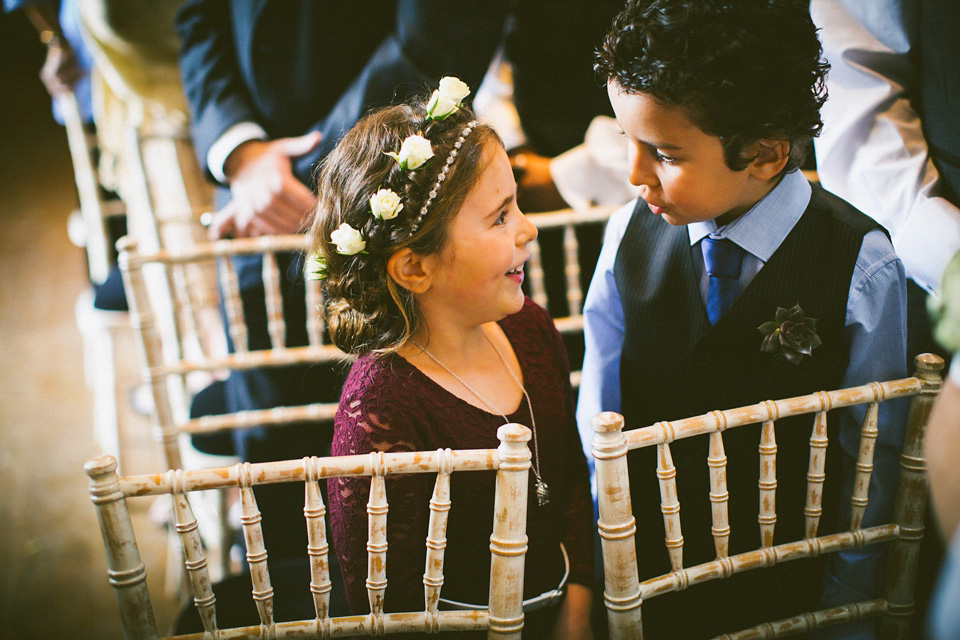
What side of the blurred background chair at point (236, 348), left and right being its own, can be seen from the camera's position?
back

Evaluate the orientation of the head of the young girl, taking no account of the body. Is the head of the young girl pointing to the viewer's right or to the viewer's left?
to the viewer's right

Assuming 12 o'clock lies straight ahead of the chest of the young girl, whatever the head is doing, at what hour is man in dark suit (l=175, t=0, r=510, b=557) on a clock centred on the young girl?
The man in dark suit is roughly at 7 o'clock from the young girl.

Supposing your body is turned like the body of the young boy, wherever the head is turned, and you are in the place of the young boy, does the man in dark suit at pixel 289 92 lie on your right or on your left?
on your right

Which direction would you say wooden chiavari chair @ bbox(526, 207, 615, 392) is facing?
away from the camera

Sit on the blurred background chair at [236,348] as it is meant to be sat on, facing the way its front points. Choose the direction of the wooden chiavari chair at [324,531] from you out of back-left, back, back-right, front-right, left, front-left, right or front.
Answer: back

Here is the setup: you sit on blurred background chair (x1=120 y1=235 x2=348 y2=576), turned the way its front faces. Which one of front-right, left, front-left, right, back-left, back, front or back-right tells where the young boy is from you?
back-right

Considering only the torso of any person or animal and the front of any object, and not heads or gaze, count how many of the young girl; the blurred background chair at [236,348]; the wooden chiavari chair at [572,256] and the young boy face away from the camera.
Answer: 2

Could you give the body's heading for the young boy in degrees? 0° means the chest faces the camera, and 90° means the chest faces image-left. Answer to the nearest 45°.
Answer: approximately 45°
